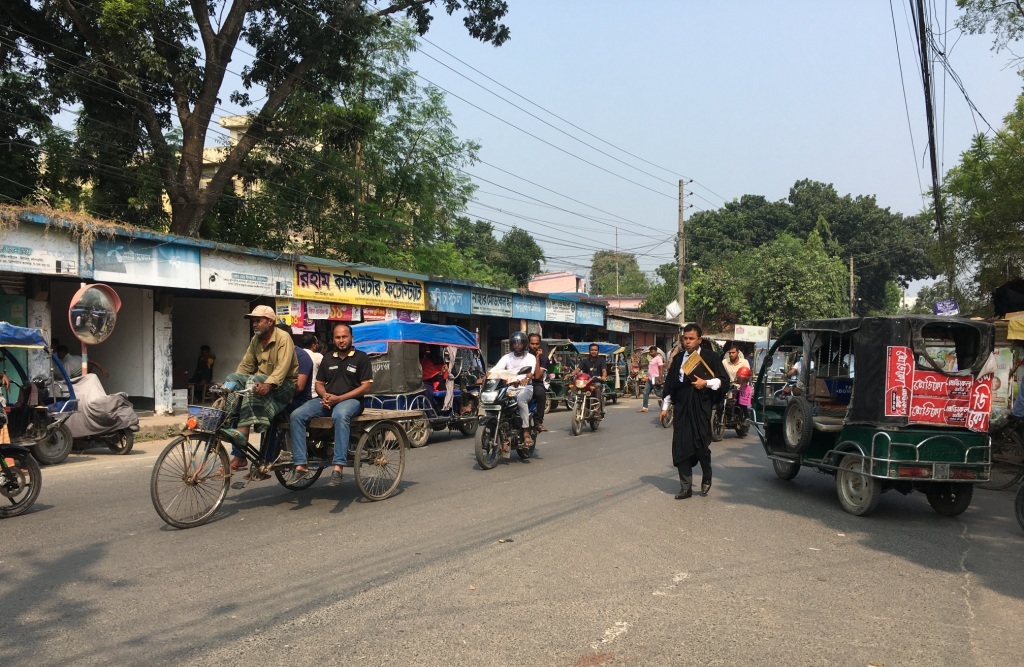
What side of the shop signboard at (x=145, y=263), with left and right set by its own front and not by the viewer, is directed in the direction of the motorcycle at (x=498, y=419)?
front

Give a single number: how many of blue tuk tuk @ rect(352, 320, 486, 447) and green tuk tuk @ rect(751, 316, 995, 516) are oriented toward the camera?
0

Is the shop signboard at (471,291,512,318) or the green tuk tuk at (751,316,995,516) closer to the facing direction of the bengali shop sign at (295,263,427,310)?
the green tuk tuk

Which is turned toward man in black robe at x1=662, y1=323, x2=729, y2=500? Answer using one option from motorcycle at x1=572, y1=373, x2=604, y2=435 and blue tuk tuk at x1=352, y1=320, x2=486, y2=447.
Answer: the motorcycle

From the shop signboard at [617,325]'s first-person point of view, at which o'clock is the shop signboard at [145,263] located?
the shop signboard at [145,263] is roughly at 2 o'clock from the shop signboard at [617,325].

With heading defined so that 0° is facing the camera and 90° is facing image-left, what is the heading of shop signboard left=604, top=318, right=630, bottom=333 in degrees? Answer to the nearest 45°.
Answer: approximately 315°

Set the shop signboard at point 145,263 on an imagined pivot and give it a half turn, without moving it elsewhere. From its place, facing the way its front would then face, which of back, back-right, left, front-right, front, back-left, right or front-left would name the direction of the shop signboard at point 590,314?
right

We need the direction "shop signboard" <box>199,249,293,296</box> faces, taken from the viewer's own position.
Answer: facing the viewer and to the right of the viewer

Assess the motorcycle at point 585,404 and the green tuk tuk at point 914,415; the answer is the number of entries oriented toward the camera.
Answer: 1

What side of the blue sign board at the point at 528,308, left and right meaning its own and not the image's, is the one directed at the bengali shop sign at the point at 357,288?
right

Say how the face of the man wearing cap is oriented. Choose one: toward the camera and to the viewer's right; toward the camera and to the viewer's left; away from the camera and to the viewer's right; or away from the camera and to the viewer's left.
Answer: toward the camera and to the viewer's left

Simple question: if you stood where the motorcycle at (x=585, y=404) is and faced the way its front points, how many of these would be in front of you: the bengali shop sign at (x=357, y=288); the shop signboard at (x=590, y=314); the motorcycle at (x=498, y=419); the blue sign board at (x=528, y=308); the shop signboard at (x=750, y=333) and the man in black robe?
2

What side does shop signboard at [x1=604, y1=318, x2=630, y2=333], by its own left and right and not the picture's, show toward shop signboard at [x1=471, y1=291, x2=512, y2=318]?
right
